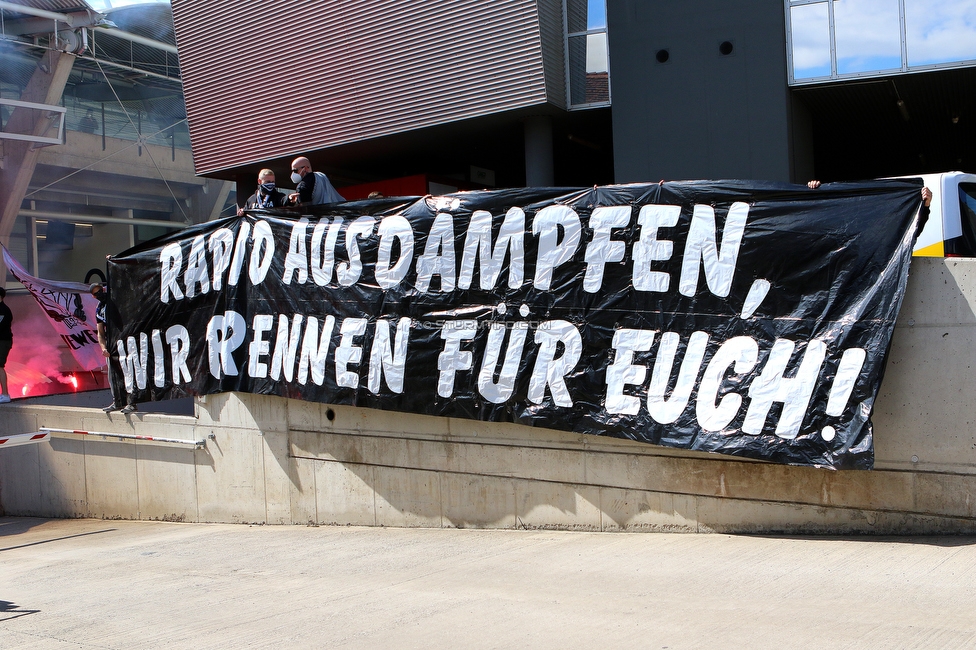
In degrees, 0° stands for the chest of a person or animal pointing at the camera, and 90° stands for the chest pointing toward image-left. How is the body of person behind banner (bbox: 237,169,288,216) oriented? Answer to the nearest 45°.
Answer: approximately 0°

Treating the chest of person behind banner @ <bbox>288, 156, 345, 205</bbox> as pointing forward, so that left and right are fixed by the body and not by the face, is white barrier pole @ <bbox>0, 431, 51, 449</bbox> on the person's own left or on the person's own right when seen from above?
on the person's own right

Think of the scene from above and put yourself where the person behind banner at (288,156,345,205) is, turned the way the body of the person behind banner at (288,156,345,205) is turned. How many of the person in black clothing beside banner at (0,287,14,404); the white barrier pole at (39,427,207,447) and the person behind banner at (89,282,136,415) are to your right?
3

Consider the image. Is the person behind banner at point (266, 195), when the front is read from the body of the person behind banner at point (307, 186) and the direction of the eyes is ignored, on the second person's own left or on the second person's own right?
on the second person's own right

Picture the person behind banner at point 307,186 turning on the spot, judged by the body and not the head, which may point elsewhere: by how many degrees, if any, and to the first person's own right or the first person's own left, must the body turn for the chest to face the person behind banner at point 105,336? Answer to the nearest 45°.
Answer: approximately 90° to the first person's own right

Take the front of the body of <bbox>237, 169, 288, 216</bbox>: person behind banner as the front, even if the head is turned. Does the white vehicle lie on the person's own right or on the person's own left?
on the person's own left

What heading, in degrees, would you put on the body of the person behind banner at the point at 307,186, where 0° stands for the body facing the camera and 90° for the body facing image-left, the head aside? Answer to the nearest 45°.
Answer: approximately 45°
